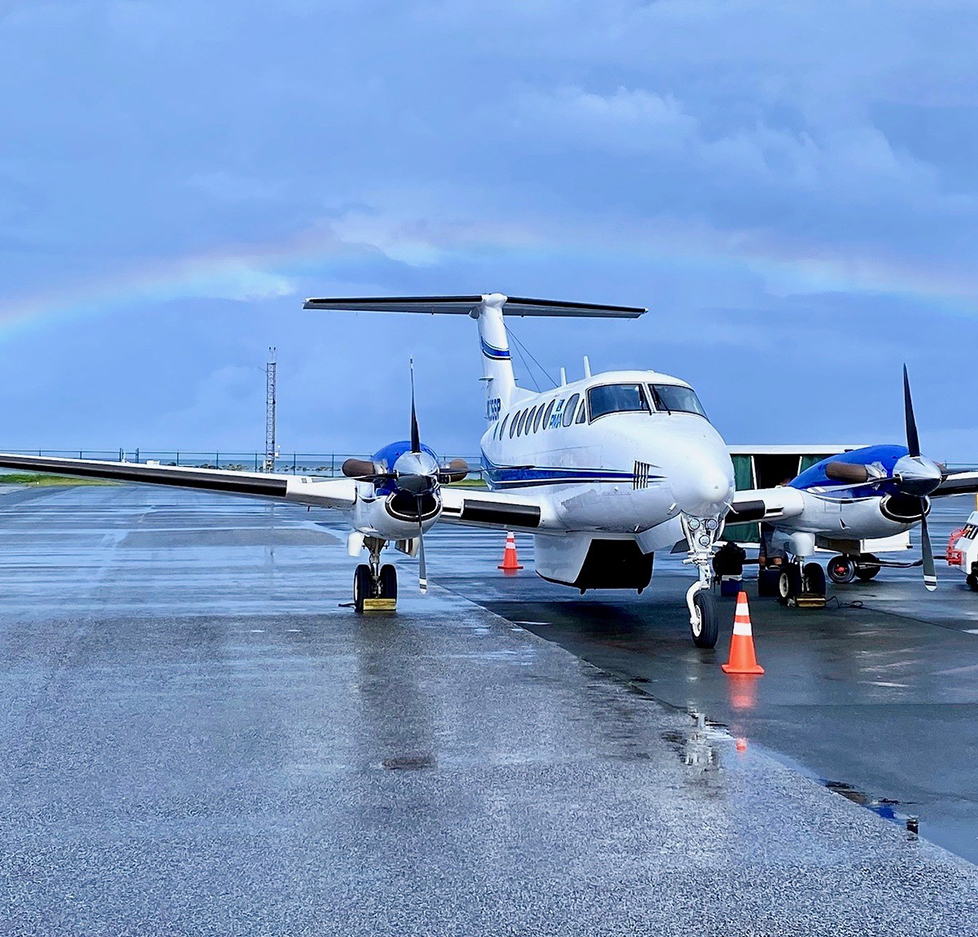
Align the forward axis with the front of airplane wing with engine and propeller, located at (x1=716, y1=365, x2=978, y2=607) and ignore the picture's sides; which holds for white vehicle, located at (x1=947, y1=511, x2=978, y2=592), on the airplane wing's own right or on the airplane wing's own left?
on the airplane wing's own left

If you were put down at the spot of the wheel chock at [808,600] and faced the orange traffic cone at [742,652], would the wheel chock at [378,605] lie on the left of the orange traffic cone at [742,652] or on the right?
right

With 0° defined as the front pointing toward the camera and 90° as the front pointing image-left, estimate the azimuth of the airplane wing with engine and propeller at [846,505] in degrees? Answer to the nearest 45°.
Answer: approximately 315°

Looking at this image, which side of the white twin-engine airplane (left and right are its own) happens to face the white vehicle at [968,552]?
left

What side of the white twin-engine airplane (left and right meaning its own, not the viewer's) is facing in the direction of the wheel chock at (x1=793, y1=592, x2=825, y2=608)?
left
